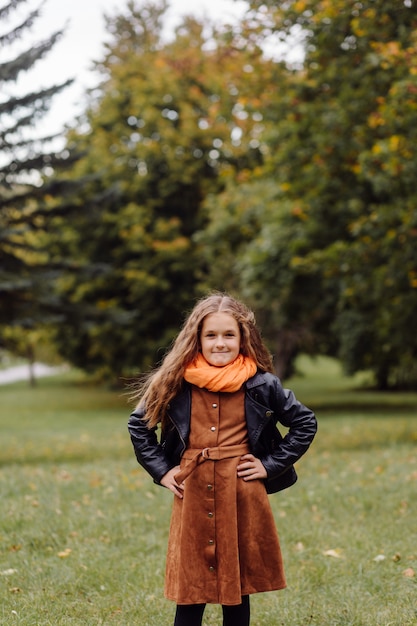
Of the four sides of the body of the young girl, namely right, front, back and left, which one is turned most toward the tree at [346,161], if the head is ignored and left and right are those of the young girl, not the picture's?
back

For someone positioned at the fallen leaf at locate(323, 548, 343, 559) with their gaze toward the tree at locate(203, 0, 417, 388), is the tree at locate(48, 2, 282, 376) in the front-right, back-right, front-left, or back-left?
front-left

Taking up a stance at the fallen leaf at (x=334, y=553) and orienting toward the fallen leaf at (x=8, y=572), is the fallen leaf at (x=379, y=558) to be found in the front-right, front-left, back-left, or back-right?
back-left

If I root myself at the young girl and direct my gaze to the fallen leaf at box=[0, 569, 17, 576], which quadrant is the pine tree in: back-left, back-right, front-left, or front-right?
front-right

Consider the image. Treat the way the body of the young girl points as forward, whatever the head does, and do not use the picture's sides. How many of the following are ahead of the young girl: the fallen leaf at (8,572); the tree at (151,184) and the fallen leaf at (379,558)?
0

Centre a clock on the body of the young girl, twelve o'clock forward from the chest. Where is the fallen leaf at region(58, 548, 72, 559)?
The fallen leaf is roughly at 5 o'clock from the young girl.

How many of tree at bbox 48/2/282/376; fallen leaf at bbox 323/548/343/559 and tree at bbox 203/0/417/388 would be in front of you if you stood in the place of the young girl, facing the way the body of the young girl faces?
0

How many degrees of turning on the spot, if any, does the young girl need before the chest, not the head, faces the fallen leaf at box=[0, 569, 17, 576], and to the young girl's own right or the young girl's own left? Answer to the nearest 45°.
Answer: approximately 135° to the young girl's own right

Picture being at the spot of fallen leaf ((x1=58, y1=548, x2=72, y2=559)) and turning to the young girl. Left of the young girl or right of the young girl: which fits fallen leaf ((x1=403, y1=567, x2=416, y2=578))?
left

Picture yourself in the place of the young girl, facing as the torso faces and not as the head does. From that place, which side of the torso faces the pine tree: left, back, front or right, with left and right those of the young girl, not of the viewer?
back

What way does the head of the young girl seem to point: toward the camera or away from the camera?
toward the camera

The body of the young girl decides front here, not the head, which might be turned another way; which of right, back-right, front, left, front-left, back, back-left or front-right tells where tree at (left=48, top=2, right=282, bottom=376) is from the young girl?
back

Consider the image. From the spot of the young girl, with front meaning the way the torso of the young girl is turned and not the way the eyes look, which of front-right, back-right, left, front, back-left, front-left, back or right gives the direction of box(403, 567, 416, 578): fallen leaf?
back-left

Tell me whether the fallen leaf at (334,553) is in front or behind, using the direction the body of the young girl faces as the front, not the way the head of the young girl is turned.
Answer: behind

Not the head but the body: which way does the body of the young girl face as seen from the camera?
toward the camera
